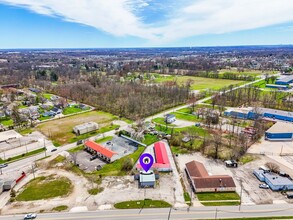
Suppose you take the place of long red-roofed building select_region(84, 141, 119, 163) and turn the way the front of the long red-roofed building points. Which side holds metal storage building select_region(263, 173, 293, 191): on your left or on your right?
on your left

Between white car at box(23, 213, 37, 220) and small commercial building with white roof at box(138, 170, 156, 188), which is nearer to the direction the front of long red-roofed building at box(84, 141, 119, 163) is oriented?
the white car

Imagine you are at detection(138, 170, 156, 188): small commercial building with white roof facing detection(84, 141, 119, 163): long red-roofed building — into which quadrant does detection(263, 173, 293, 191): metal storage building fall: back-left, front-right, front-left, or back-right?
back-right

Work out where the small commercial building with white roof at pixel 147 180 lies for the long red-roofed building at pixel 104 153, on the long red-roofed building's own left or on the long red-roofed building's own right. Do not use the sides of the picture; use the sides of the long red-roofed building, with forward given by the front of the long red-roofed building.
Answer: on the long red-roofed building's own left

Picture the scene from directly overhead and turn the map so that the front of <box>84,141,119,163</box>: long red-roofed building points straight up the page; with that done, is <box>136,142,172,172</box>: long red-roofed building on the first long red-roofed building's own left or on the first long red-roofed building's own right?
on the first long red-roofed building's own left

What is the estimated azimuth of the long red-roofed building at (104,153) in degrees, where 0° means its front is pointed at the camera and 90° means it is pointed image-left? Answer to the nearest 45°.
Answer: approximately 45°

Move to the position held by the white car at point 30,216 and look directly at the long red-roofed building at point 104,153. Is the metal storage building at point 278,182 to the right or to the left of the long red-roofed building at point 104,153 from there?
right

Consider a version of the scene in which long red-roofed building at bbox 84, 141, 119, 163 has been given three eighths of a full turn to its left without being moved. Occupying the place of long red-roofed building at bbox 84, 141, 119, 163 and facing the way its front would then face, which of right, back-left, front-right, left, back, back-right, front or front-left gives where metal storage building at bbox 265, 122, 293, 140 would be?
front

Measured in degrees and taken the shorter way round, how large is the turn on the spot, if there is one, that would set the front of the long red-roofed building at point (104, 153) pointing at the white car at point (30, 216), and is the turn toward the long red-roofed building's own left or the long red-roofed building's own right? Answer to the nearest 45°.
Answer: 0° — it already faces it
